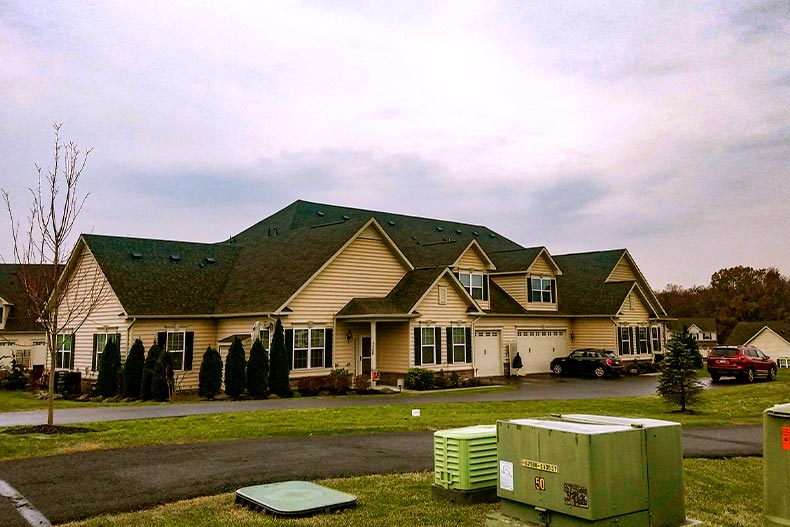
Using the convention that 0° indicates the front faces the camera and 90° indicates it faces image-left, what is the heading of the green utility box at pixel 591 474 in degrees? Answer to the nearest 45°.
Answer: approximately 45°

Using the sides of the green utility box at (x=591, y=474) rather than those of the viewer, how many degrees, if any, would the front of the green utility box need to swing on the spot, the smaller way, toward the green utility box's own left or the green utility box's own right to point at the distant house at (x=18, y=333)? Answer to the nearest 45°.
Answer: approximately 90° to the green utility box's own right

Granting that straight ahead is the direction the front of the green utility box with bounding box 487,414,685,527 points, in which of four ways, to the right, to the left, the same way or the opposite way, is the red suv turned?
the opposite way

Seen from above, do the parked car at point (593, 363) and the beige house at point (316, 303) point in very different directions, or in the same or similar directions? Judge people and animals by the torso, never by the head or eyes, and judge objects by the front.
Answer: very different directions

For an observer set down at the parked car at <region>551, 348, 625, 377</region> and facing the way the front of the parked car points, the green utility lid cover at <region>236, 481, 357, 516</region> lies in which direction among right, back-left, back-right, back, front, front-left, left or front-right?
back-left

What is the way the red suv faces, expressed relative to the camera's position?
facing away from the viewer and to the right of the viewer

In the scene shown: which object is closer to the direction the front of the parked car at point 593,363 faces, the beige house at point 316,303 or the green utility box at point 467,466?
the beige house

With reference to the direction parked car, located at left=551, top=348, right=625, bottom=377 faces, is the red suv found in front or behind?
behind
